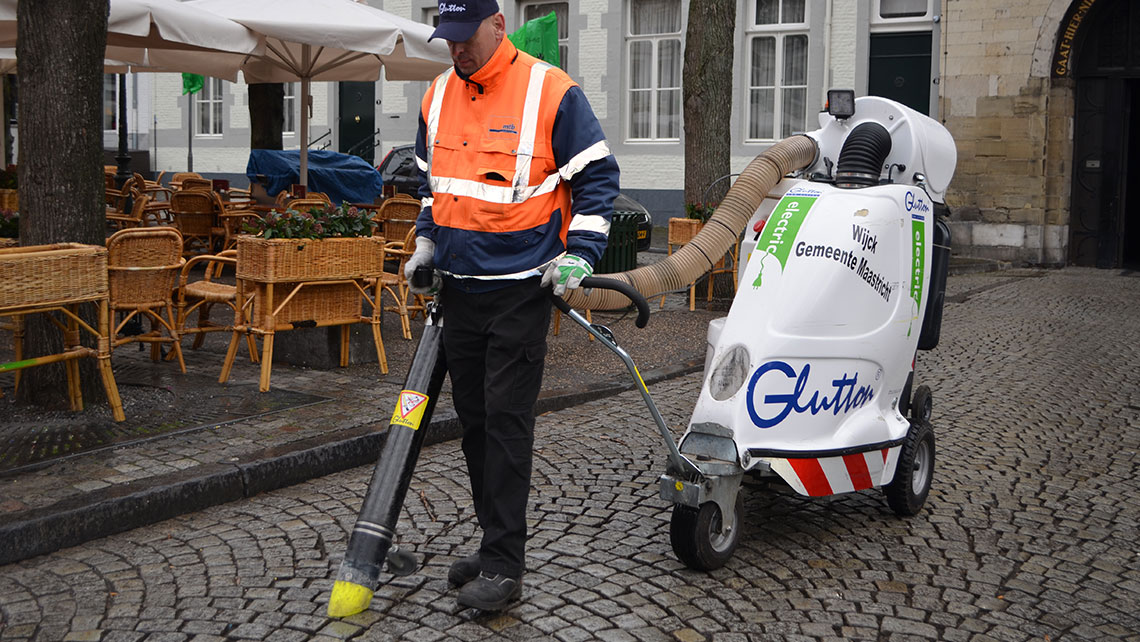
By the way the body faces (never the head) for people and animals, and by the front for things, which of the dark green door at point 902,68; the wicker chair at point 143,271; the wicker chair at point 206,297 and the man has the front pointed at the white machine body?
the dark green door

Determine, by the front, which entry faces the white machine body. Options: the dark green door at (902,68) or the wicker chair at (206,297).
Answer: the dark green door

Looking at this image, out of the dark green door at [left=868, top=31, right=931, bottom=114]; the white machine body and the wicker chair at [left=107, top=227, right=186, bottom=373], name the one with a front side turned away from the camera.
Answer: the wicker chair

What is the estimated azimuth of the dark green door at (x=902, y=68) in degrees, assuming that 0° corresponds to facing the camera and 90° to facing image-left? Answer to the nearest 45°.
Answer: approximately 0°

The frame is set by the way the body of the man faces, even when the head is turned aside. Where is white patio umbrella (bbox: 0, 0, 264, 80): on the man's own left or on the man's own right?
on the man's own right
